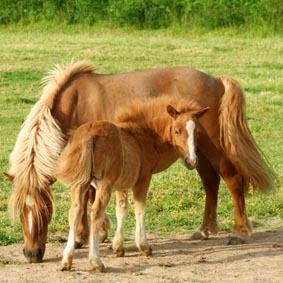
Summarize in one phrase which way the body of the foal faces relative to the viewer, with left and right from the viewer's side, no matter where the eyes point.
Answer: facing away from the viewer and to the right of the viewer

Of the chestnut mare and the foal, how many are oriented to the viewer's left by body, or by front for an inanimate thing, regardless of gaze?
1

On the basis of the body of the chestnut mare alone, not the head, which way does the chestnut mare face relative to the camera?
to the viewer's left

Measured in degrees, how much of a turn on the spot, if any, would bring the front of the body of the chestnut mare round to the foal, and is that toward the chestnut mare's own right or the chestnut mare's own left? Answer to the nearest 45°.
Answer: approximately 45° to the chestnut mare's own left
